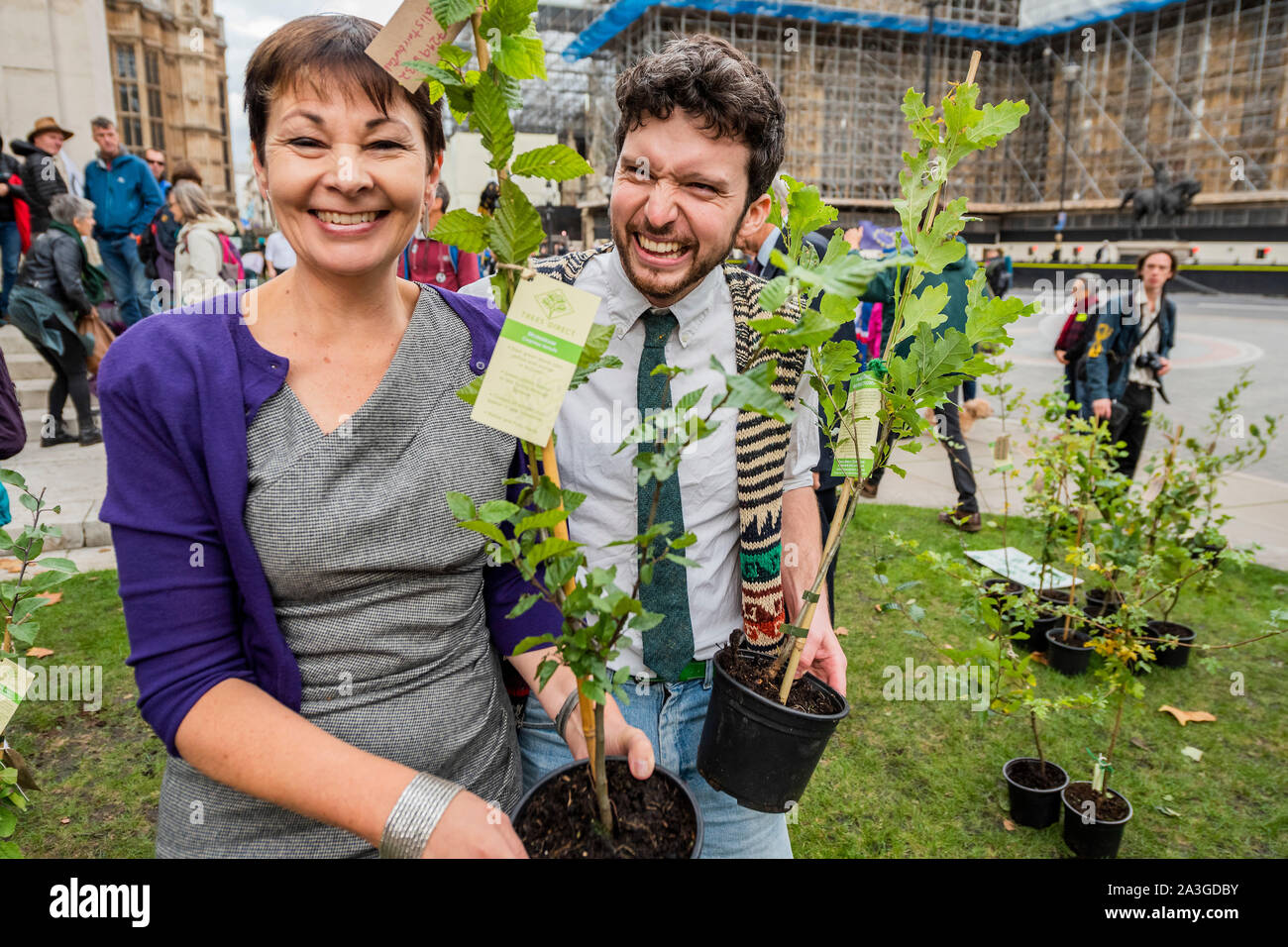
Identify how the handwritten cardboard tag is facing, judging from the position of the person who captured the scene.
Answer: facing the viewer

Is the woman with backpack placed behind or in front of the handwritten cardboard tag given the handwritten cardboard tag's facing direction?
behind

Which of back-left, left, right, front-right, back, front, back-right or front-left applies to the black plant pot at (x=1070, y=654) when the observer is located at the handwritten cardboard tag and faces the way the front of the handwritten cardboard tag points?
back-left

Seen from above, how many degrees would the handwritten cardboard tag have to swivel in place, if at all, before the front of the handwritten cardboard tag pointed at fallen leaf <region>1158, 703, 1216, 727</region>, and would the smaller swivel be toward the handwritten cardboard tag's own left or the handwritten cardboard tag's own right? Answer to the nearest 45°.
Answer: approximately 135° to the handwritten cardboard tag's own left
